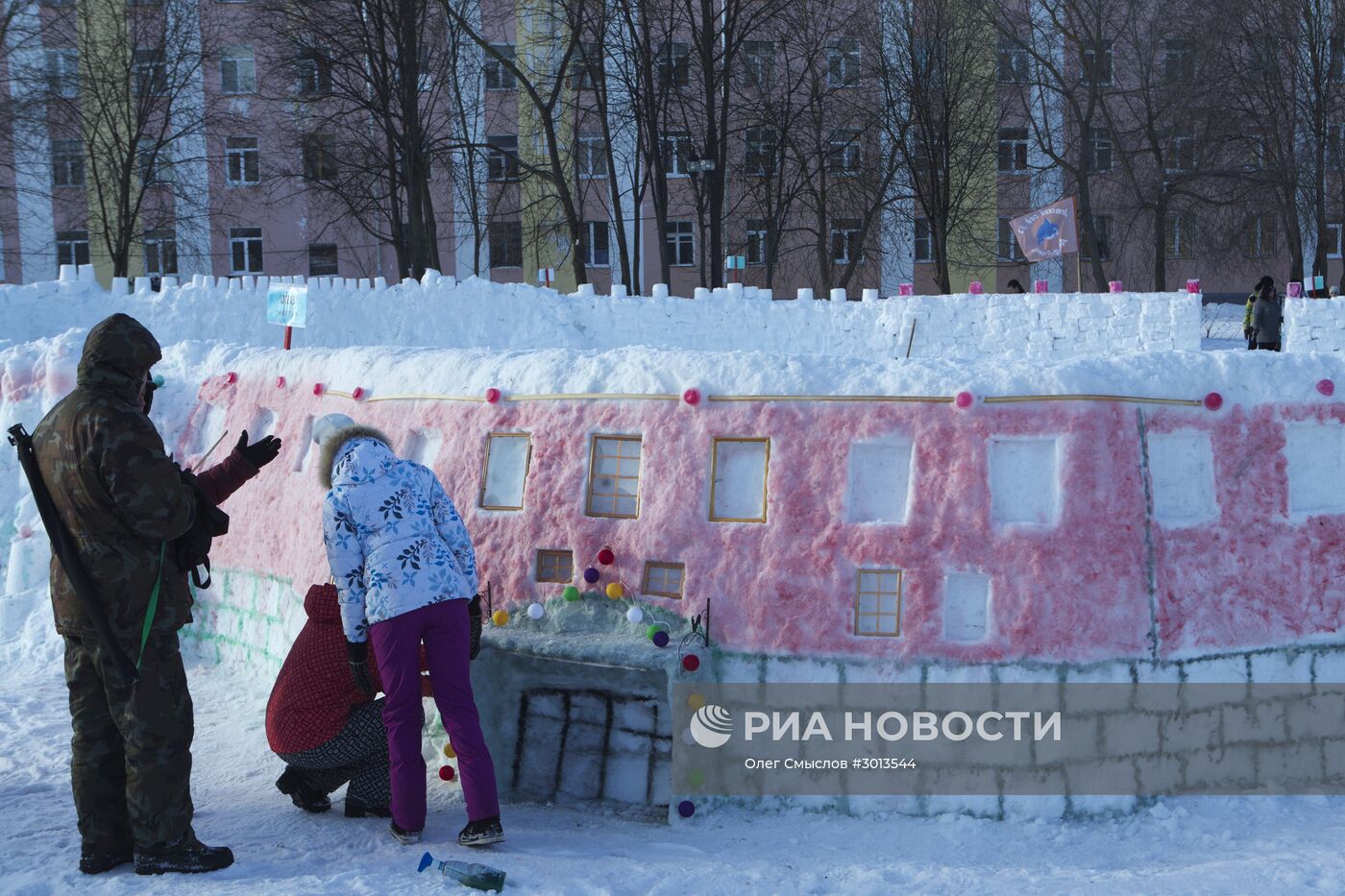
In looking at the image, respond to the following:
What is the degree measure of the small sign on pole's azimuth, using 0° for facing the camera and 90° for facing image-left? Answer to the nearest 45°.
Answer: approximately 0°

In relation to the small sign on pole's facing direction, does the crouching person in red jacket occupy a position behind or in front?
in front

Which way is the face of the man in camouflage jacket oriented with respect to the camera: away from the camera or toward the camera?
away from the camera

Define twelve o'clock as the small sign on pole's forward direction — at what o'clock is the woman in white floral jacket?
The woman in white floral jacket is roughly at 12 o'clock from the small sign on pole.

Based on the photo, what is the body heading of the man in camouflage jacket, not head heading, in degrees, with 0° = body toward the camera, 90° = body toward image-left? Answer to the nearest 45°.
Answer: approximately 225°

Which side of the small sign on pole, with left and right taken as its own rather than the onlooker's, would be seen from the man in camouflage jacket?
front

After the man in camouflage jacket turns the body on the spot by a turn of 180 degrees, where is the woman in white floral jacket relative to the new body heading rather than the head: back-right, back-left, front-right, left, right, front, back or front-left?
back-left

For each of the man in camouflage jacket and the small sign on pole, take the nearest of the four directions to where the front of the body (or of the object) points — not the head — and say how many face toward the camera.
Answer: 1
